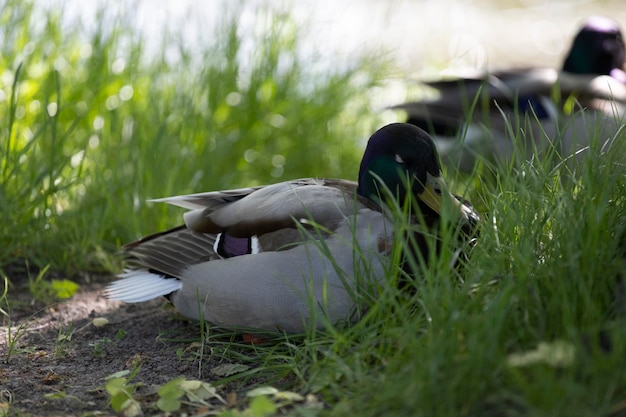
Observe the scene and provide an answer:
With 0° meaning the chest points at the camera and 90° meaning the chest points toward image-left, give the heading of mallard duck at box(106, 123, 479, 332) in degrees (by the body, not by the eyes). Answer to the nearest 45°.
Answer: approximately 270°
